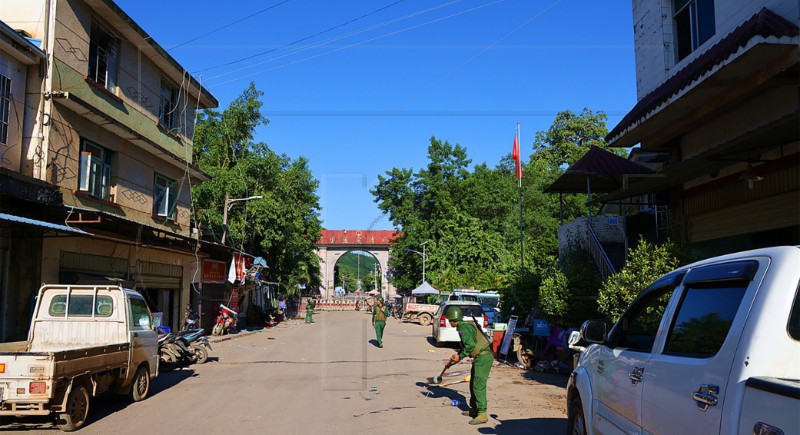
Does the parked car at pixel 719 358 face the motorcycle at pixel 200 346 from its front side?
yes

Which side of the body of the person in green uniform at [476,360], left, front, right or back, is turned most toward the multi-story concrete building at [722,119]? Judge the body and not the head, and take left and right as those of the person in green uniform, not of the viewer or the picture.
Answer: back

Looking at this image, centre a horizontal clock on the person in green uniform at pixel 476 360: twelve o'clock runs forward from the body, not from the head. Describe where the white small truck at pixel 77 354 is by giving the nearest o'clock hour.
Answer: The white small truck is roughly at 12 o'clock from the person in green uniform.

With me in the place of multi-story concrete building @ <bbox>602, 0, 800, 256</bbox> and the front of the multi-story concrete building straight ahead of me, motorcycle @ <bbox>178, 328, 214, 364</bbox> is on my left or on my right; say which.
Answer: on my right

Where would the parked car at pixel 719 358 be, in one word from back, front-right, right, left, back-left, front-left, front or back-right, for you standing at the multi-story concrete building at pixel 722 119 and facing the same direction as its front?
front-left

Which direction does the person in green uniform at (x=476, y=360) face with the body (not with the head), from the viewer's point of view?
to the viewer's left

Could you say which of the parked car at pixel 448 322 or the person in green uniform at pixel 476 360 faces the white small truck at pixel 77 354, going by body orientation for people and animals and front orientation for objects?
the person in green uniform

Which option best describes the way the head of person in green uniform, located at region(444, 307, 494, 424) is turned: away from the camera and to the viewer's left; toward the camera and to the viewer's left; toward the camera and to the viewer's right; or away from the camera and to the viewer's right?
toward the camera and to the viewer's left

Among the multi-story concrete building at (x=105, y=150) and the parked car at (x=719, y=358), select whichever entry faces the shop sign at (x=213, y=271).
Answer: the parked car

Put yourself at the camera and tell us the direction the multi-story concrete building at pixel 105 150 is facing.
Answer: facing the viewer and to the right of the viewer

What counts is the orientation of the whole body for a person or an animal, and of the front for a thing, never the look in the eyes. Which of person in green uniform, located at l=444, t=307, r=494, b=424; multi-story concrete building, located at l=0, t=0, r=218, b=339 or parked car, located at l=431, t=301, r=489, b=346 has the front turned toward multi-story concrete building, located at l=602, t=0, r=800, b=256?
multi-story concrete building, located at l=0, t=0, r=218, b=339

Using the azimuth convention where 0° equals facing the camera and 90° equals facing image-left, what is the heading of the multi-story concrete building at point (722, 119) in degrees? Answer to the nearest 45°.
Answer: approximately 45°

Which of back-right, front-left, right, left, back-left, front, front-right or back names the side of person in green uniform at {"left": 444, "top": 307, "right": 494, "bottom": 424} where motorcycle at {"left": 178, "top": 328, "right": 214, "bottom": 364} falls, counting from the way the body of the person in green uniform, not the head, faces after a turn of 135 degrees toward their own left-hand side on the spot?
back

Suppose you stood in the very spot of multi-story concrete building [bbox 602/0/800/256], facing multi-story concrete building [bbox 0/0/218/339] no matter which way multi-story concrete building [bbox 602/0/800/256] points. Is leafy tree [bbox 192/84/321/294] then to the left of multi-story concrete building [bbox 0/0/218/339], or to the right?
right

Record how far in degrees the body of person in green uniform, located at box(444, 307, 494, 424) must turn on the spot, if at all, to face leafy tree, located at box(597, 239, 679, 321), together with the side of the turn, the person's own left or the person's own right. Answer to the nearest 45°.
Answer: approximately 135° to the person's own right
